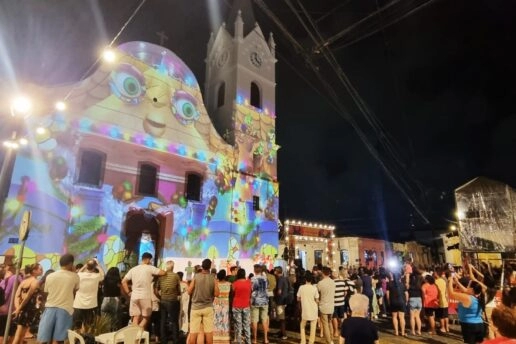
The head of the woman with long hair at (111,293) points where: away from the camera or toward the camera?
away from the camera

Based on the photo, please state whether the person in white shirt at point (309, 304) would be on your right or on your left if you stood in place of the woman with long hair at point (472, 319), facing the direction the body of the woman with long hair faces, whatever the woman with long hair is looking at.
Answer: on your left

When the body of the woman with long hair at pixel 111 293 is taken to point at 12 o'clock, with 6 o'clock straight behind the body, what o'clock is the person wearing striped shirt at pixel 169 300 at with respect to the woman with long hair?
The person wearing striped shirt is roughly at 4 o'clock from the woman with long hair.

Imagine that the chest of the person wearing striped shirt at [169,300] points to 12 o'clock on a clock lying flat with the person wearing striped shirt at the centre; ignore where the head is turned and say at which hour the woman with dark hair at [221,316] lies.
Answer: The woman with dark hair is roughly at 3 o'clock from the person wearing striped shirt.

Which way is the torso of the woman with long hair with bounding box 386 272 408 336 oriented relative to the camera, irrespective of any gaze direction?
away from the camera

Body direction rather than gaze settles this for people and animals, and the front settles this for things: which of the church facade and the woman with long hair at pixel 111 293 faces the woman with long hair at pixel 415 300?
the church facade

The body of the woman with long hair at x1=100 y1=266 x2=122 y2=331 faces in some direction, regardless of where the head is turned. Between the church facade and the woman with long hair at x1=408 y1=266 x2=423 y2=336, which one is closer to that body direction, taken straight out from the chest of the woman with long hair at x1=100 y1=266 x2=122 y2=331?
the church facade

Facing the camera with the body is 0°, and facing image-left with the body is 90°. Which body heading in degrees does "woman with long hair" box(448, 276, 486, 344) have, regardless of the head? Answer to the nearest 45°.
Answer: approximately 135°

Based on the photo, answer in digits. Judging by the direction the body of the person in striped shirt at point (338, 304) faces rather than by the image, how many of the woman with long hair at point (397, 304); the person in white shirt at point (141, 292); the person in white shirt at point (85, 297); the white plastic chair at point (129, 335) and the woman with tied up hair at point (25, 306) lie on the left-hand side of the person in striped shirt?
4

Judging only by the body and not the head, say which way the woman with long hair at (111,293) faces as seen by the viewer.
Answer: away from the camera

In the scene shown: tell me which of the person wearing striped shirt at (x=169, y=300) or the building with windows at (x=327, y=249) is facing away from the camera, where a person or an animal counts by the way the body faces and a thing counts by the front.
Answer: the person wearing striped shirt

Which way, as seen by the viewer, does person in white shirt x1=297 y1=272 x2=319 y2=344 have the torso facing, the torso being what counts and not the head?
away from the camera

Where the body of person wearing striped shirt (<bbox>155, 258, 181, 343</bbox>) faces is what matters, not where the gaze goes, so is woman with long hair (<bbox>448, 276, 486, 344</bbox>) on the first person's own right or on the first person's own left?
on the first person's own right

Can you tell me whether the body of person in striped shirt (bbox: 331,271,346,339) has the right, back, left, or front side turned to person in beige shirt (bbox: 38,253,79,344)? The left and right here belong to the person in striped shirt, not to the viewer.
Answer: left

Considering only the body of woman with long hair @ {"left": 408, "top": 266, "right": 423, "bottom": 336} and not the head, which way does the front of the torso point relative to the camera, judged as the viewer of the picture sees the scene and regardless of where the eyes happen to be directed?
away from the camera
